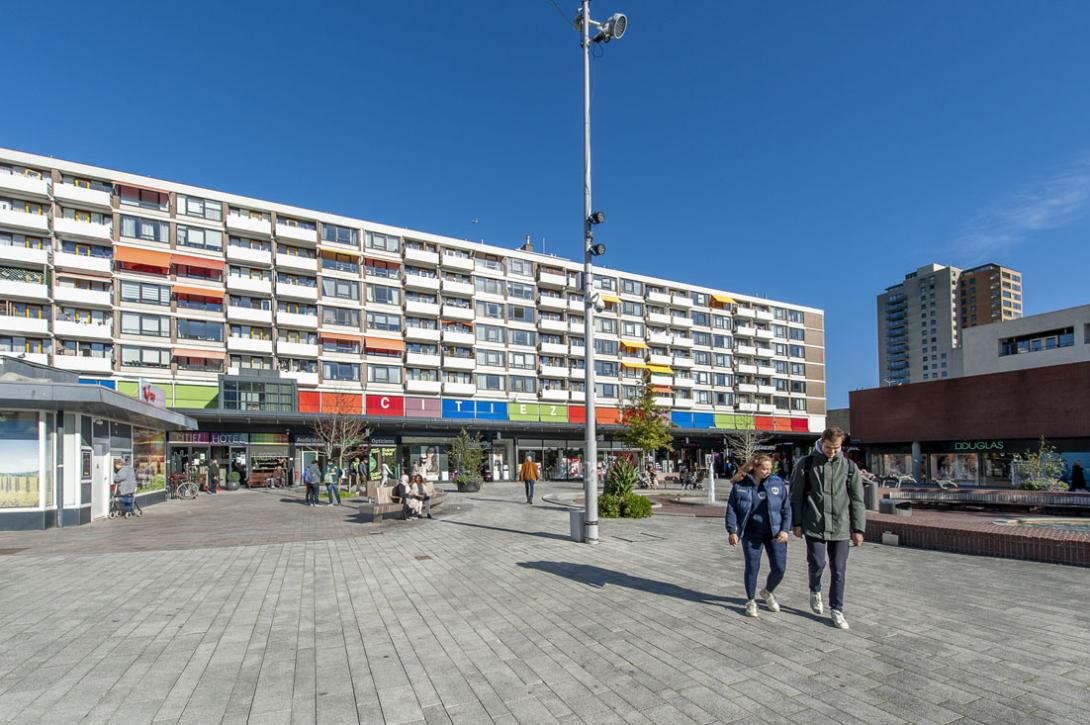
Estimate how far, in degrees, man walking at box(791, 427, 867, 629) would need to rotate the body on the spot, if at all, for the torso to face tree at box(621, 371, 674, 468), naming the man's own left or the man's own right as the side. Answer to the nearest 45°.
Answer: approximately 180°

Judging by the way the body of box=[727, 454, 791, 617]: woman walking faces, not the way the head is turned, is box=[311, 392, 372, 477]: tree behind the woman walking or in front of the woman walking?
behind

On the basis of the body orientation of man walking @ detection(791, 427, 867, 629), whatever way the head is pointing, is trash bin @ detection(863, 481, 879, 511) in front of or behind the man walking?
behind

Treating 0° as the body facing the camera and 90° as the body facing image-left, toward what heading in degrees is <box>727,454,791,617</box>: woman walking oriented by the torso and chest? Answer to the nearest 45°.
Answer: approximately 0°

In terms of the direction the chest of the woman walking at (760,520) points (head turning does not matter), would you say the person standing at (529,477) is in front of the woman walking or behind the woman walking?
behind

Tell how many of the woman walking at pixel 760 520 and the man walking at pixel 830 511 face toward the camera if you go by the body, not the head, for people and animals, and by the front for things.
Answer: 2
